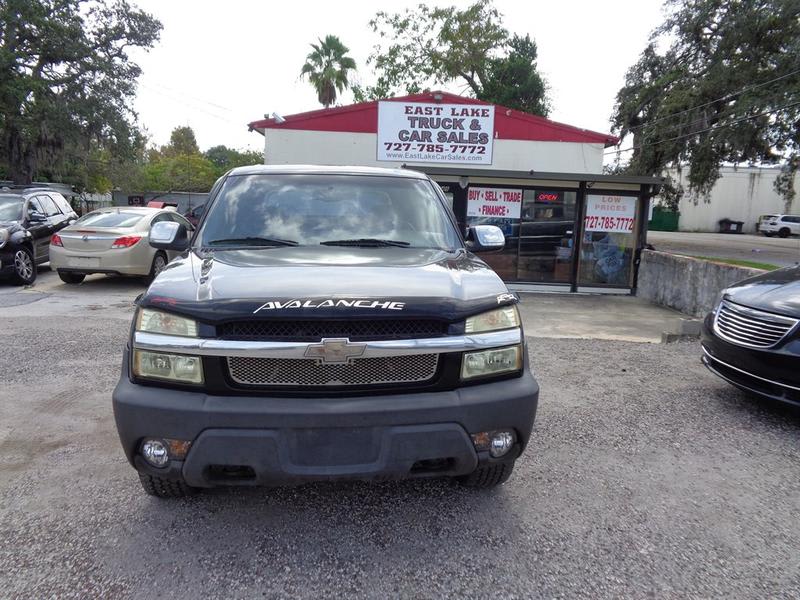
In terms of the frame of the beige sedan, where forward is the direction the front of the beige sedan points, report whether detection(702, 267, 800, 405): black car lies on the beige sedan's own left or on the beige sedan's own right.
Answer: on the beige sedan's own right

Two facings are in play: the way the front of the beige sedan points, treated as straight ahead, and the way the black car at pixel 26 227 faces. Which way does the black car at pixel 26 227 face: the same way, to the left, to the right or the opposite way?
the opposite way

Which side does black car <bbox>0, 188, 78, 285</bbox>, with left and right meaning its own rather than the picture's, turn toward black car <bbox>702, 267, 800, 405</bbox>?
left

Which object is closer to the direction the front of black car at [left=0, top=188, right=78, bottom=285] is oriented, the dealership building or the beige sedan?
the beige sedan

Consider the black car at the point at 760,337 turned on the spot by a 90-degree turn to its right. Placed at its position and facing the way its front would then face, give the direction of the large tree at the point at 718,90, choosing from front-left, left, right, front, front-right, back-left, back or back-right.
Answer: front-right

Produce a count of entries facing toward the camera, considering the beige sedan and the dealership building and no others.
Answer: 1

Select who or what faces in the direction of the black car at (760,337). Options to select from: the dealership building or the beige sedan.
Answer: the dealership building

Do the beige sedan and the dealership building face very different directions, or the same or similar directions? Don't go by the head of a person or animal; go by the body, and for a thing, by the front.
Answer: very different directions

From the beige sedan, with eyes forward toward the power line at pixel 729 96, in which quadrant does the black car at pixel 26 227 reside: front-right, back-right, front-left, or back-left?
back-left

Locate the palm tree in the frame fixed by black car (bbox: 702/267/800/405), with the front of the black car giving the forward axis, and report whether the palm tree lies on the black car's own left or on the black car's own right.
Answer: on the black car's own right

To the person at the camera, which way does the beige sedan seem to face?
facing away from the viewer and to the right of the viewer

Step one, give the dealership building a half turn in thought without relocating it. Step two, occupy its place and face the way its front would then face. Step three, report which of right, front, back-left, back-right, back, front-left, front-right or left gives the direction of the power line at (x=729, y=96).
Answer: front-right
